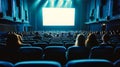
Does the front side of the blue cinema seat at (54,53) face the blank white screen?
yes

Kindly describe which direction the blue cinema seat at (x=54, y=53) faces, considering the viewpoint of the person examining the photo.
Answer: facing away from the viewer

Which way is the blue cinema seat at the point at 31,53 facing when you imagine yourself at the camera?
facing away from the viewer

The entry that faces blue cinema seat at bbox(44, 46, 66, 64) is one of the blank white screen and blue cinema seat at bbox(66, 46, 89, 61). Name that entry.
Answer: the blank white screen

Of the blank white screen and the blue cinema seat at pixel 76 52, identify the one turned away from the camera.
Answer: the blue cinema seat

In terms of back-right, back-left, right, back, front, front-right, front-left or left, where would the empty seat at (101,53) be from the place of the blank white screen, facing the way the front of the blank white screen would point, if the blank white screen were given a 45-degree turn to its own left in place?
front-right

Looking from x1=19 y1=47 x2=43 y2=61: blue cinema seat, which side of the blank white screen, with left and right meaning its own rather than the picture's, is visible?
front

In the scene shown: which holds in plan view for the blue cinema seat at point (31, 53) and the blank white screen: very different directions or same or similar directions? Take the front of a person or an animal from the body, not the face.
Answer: very different directions

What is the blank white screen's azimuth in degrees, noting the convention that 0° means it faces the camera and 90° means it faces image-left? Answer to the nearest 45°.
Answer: approximately 0°

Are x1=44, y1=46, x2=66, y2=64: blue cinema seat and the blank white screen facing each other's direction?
yes

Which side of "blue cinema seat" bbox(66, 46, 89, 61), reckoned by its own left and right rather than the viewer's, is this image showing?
back

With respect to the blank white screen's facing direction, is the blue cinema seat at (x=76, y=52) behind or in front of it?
in front
